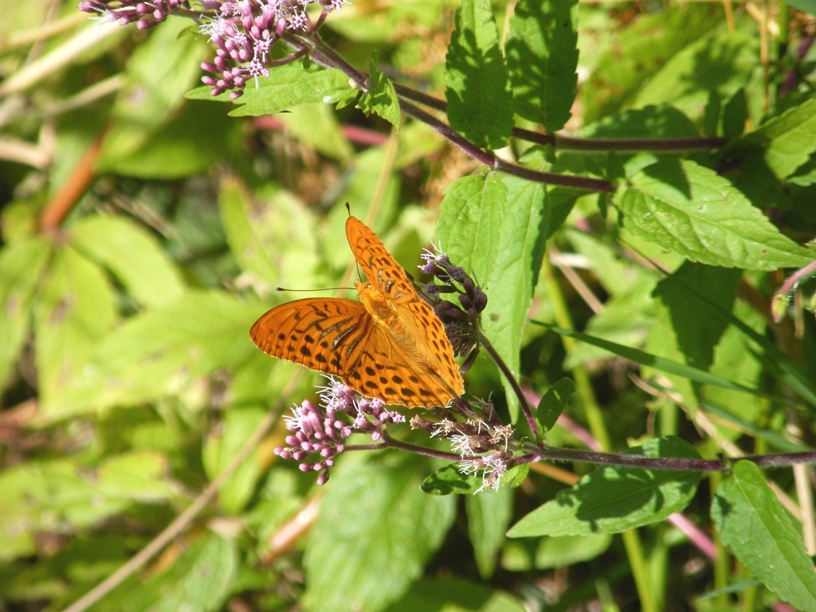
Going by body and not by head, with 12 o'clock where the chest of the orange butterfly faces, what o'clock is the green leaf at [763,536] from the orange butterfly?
The green leaf is roughly at 5 o'clock from the orange butterfly.

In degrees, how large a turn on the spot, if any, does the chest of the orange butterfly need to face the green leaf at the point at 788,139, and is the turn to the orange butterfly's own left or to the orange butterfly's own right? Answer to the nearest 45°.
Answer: approximately 90° to the orange butterfly's own right

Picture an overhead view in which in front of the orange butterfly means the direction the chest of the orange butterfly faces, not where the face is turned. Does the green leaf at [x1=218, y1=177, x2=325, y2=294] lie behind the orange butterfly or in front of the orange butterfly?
in front

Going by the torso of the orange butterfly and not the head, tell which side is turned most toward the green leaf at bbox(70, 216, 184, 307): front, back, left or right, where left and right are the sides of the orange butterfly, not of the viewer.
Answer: front

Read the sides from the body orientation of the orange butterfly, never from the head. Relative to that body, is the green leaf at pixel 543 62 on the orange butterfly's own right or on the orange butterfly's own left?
on the orange butterfly's own right

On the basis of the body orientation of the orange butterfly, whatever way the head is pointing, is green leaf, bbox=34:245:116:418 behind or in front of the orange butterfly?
in front

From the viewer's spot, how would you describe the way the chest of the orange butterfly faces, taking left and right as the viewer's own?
facing away from the viewer and to the left of the viewer

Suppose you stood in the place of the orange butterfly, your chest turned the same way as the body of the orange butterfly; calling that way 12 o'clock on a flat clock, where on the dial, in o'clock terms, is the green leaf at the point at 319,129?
The green leaf is roughly at 1 o'clock from the orange butterfly.
